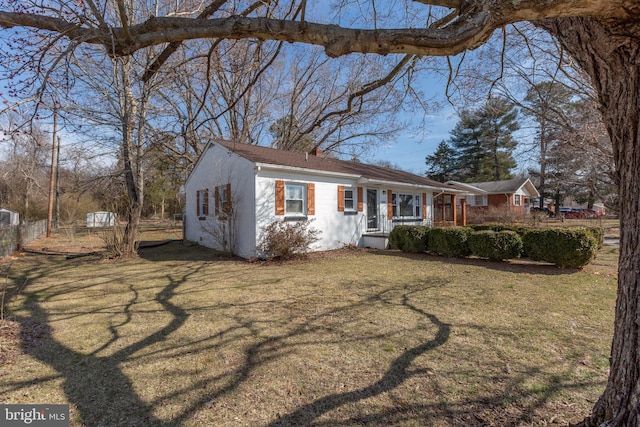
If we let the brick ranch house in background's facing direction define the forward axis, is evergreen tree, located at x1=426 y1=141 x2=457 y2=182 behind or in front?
behind

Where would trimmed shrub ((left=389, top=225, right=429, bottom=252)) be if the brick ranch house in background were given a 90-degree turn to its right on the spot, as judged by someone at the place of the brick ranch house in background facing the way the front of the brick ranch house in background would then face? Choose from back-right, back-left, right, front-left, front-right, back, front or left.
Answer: front-left

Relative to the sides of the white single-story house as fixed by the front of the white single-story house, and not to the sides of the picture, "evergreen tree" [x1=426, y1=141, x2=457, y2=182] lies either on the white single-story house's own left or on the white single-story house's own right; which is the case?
on the white single-story house's own left

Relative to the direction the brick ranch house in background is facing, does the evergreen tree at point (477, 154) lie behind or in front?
behind

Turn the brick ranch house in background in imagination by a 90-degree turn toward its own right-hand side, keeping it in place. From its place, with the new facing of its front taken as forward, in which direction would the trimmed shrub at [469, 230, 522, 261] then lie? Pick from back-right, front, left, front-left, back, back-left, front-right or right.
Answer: front-left

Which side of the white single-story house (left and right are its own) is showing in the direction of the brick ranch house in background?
left

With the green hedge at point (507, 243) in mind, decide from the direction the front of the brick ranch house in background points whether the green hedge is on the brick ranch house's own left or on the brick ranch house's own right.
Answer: on the brick ranch house's own right

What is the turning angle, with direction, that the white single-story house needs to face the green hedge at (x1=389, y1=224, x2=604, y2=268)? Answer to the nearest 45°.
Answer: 0° — it already faces it

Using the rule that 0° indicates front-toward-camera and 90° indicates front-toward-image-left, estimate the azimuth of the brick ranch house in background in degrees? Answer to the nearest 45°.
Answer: approximately 315°

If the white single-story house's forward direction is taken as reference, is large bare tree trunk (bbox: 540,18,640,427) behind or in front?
in front

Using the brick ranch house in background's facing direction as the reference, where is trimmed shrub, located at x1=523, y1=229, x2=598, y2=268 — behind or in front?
in front

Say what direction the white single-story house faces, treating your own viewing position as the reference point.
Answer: facing the viewer and to the right of the viewer

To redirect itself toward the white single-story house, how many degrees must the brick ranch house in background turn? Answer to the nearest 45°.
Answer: approximately 45° to its right

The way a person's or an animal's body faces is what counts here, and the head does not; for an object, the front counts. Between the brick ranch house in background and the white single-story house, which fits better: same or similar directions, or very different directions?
same or similar directions

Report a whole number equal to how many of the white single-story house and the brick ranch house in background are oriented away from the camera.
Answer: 0
